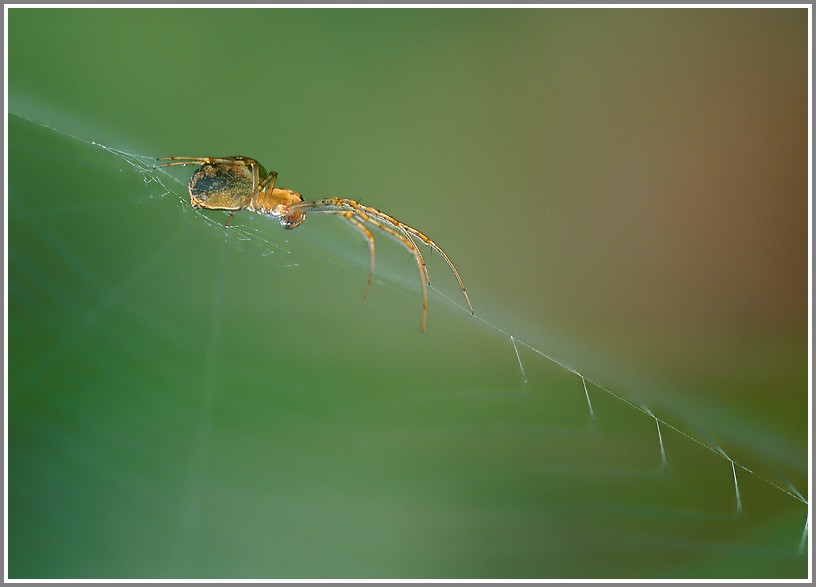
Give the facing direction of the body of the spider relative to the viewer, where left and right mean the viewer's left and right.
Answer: facing to the right of the viewer
